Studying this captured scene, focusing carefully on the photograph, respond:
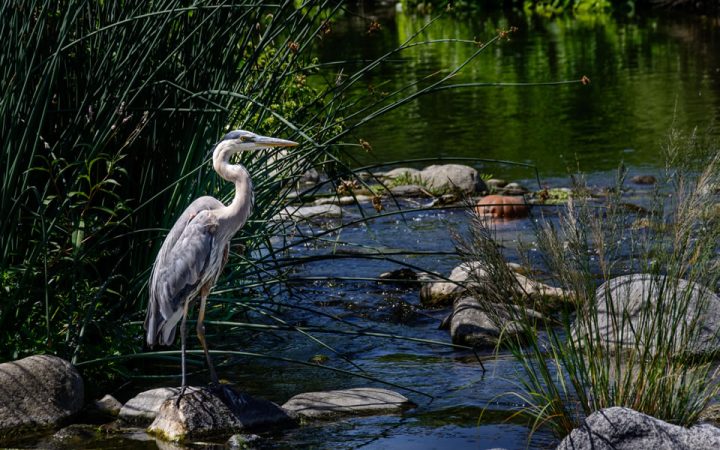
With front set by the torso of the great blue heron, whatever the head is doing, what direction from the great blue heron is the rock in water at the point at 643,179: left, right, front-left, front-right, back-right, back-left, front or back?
front-left

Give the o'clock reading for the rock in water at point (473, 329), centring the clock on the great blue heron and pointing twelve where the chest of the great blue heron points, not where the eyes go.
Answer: The rock in water is roughly at 11 o'clock from the great blue heron.

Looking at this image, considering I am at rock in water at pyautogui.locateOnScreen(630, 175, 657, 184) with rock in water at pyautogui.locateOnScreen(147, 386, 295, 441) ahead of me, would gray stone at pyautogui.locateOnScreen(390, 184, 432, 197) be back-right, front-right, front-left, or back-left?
front-right

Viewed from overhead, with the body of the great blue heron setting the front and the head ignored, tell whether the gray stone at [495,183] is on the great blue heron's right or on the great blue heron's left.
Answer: on the great blue heron's left

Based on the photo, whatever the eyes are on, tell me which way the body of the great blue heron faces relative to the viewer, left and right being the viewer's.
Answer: facing to the right of the viewer

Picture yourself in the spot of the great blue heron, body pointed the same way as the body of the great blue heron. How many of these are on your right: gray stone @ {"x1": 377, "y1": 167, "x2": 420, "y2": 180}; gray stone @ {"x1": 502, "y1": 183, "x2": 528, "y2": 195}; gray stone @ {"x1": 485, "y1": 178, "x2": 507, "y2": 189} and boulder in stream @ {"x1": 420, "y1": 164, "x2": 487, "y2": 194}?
0

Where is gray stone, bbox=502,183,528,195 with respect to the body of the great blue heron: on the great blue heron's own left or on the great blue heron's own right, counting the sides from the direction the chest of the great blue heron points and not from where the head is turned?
on the great blue heron's own left

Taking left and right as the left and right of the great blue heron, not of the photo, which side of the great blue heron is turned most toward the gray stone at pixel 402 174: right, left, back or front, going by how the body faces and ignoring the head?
left

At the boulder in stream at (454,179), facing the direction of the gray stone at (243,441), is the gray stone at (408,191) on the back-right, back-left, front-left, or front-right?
front-right

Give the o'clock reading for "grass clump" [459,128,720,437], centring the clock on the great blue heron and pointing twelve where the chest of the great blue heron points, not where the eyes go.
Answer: The grass clump is roughly at 1 o'clock from the great blue heron.

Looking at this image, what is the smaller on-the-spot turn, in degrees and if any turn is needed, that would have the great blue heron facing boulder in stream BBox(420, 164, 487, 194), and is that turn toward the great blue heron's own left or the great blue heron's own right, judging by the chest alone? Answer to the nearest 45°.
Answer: approximately 45° to the great blue heron's own left

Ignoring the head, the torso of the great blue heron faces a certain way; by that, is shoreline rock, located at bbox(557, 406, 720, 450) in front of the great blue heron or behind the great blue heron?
in front

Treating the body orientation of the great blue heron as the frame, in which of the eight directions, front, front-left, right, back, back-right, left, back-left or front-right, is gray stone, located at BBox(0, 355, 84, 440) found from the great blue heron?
back
